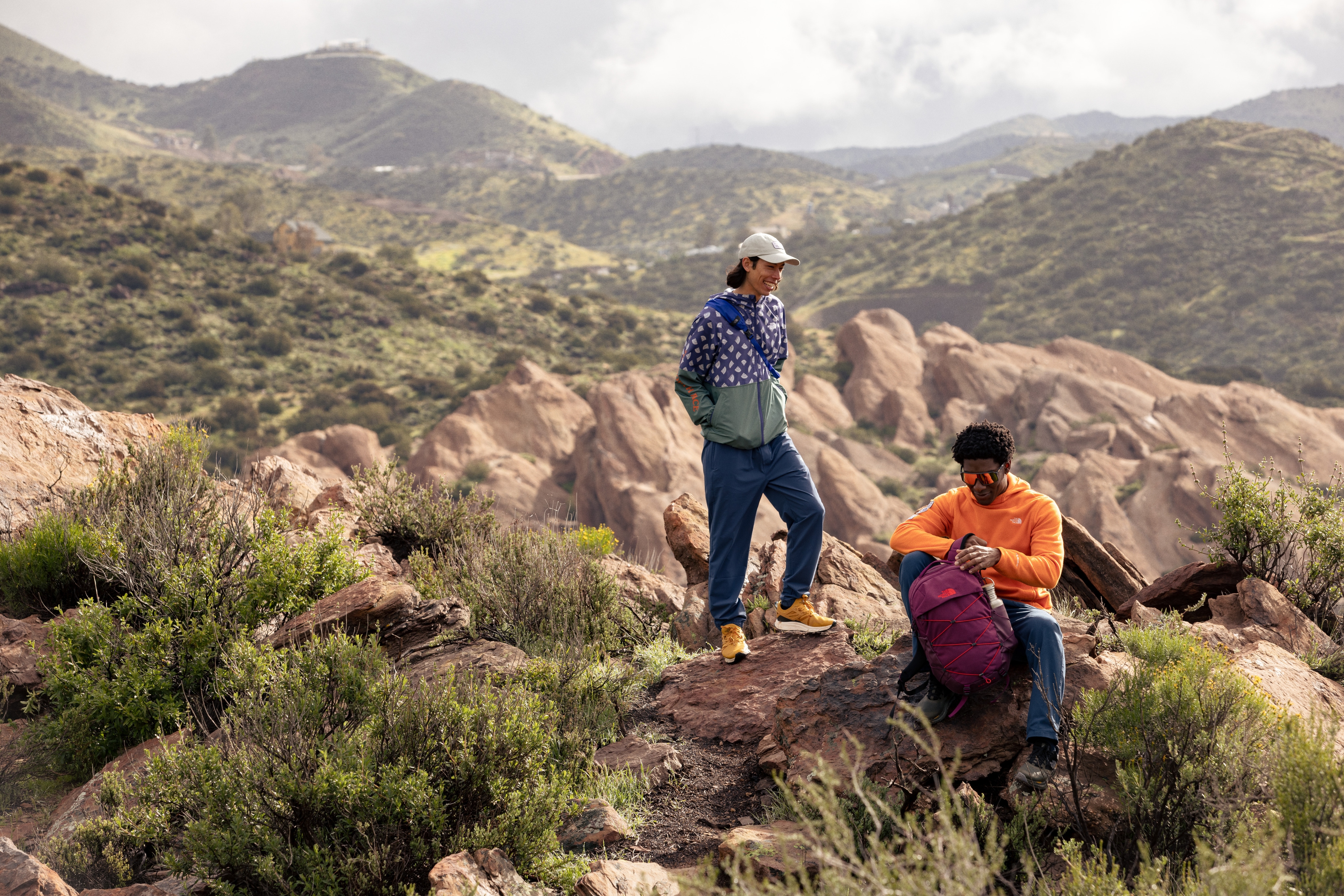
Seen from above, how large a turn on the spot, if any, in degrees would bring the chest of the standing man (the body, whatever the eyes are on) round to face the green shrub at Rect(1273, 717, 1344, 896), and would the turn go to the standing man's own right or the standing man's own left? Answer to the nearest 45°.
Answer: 0° — they already face it

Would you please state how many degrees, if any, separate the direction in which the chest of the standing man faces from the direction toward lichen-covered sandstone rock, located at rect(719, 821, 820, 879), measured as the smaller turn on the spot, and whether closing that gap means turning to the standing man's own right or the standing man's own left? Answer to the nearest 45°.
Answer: approximately 45° to the standing man's own right

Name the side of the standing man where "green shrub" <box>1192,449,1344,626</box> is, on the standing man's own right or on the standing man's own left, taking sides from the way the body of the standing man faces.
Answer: on the standing man's own left

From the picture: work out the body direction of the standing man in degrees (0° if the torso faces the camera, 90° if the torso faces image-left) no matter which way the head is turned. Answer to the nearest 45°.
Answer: approximately 315°

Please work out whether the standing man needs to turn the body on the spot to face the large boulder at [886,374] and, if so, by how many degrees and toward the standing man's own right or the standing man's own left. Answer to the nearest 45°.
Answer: approximately 135° to the standing man's own left

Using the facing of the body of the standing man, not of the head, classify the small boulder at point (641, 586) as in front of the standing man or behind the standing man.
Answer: behind

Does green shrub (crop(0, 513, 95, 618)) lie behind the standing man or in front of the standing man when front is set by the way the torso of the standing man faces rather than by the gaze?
behind

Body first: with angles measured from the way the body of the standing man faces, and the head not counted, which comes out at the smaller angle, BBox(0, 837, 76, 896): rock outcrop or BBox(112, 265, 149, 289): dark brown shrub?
the rock outcrop

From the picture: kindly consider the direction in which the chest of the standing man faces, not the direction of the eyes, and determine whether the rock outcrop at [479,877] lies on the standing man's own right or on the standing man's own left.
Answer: on the standing man's own right

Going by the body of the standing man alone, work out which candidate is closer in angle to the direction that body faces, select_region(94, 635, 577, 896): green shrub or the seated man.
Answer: the seated man
